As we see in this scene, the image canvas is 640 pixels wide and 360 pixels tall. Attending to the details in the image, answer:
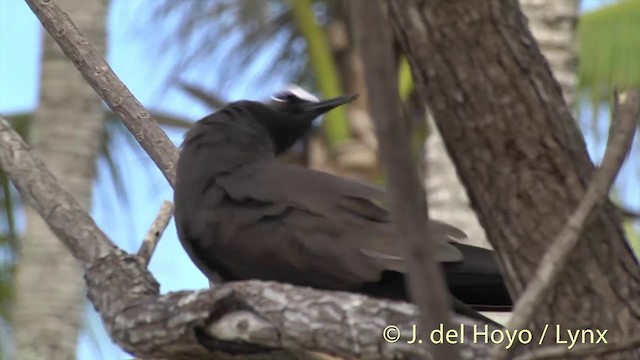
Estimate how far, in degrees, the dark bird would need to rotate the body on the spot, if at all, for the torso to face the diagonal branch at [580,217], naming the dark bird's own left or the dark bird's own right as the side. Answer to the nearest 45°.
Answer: approximately 135° to the dark bird's own left

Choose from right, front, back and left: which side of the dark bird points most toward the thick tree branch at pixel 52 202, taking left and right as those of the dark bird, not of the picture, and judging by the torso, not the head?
front

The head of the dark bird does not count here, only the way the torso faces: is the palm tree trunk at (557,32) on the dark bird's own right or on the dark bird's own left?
on the dark bird's own right

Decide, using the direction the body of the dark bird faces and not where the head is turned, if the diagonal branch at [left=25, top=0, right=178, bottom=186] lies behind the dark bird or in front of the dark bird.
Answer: in front

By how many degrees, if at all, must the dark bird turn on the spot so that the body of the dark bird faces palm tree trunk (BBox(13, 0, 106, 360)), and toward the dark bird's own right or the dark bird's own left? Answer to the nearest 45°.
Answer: approximately 45° to the dark bird's own right

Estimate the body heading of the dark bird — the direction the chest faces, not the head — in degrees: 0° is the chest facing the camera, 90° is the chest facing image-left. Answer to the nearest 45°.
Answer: approximately 90°

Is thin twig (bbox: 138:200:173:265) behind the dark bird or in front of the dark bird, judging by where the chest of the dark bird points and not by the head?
in front

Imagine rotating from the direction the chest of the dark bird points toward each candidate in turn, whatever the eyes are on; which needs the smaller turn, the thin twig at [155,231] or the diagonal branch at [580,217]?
the thin twig

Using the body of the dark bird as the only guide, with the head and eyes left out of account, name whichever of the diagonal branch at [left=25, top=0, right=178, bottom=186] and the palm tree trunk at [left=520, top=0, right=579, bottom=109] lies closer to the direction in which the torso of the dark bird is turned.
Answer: the diagonal branch

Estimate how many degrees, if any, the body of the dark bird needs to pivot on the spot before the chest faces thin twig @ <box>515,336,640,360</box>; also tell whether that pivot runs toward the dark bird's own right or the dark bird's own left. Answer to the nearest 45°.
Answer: approximately 135° to the dark bird's own left
